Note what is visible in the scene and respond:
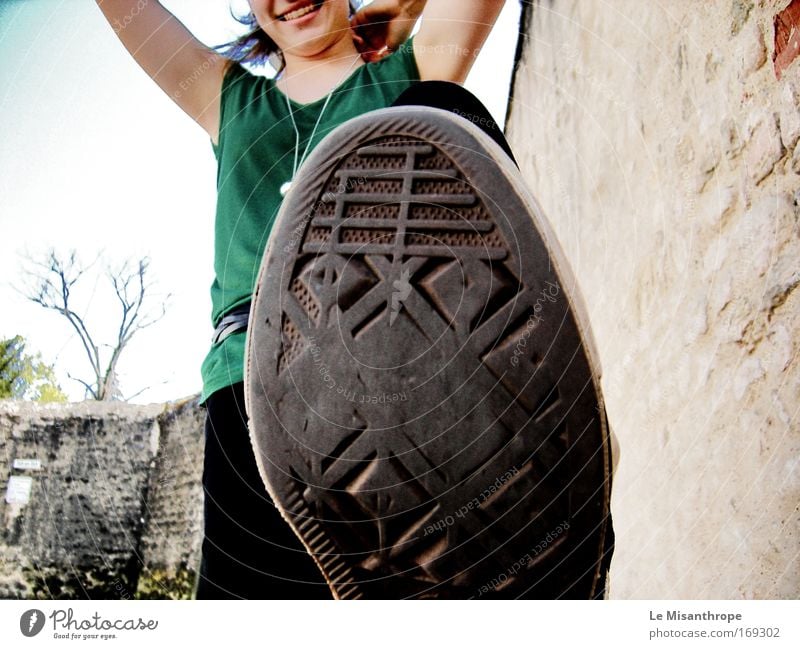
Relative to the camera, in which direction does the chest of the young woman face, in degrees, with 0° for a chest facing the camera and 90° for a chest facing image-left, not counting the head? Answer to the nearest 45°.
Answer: approximately 0°
